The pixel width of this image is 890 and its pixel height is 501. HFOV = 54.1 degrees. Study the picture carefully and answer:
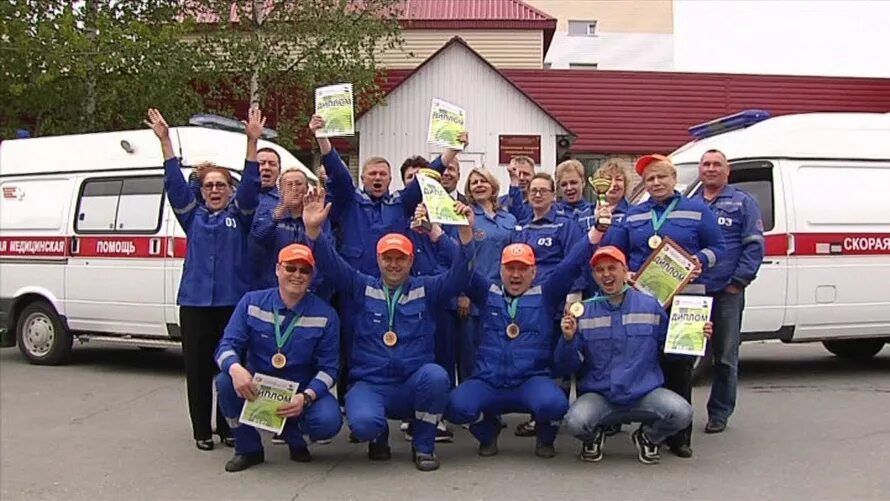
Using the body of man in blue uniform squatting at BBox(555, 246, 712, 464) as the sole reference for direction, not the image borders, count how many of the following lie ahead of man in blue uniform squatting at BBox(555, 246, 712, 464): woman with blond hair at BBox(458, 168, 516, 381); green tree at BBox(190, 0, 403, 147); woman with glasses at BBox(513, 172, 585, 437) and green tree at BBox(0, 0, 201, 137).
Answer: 0

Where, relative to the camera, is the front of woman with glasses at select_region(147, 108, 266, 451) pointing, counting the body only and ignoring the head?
toward the camera

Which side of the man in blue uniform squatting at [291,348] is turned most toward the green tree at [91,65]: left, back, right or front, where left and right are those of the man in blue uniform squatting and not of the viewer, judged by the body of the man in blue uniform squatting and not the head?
back

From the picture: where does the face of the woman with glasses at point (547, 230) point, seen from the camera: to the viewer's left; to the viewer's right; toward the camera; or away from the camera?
toward the camera

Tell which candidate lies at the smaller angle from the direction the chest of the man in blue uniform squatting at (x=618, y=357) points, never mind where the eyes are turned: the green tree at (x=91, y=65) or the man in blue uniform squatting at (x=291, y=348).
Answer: the man in blue uniform squatting at (x=291, y=348)

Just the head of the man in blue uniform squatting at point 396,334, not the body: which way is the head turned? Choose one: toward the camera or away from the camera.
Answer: toward the camera

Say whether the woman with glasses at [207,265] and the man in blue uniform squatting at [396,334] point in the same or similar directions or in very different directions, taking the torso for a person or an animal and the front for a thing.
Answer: same or similar directions

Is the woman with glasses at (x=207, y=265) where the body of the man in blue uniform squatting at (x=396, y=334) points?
no

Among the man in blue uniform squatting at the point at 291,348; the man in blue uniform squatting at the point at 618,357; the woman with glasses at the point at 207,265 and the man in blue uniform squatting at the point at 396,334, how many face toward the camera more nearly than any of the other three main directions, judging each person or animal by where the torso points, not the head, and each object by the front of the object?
4

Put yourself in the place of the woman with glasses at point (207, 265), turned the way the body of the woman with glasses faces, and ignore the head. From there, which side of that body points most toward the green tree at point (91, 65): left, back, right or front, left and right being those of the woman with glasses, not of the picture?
back

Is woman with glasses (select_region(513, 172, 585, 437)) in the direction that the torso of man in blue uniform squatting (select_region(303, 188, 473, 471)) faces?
no

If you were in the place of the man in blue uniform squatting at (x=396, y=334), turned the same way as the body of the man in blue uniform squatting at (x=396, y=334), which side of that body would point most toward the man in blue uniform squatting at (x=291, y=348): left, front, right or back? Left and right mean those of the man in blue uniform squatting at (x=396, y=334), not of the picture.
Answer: right

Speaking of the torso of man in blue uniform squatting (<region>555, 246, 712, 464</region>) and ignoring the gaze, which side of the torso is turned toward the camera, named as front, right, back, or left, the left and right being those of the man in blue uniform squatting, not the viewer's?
front

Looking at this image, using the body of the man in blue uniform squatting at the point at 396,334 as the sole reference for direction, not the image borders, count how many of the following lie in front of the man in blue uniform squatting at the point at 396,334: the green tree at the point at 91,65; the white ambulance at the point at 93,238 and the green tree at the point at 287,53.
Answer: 0

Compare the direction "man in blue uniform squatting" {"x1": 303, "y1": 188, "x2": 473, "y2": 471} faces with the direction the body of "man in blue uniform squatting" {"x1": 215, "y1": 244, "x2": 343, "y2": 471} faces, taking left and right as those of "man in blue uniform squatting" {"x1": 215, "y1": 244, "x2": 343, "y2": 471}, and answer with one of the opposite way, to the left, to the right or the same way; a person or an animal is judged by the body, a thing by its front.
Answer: the same way

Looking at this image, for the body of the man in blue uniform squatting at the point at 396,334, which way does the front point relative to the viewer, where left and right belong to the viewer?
facing the viewer

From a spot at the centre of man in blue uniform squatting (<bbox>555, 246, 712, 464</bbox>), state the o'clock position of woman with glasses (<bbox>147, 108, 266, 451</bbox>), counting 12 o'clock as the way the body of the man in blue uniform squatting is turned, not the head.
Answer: The woman with glasses is roughly at 3 o'clock from the man in blue uniform squatting.

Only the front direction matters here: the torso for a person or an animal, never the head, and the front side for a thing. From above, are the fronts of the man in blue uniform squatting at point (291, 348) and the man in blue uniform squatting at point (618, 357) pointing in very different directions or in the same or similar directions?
same or similar directions
